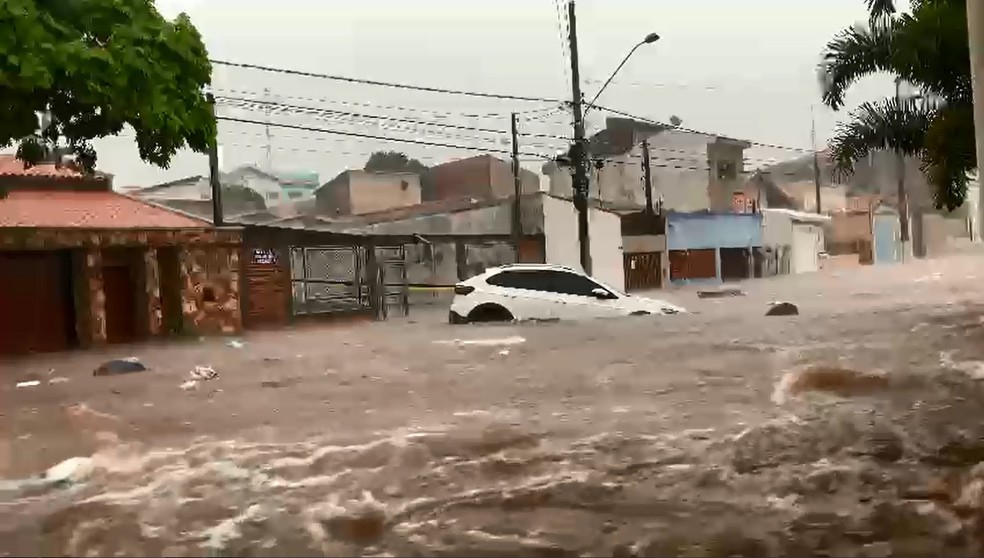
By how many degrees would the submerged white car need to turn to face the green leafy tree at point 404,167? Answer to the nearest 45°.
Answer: approximately 90° to its left

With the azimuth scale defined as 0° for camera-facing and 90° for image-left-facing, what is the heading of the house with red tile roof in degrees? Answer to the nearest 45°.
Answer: approximately 315°

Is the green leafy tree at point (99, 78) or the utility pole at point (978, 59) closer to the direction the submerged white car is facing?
the utility pole

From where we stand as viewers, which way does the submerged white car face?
facing to the right of the viewer

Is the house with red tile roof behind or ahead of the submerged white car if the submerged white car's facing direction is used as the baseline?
behind

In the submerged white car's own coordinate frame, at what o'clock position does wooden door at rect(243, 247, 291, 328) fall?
The wooden door is roughly at 7 o'clock from the submerged white car.

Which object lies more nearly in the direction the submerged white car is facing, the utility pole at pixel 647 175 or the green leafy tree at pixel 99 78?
the utility pole

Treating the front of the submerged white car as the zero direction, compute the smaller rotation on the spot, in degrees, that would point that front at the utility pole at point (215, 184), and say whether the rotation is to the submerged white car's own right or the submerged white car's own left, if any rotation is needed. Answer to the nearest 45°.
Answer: approximately 180°

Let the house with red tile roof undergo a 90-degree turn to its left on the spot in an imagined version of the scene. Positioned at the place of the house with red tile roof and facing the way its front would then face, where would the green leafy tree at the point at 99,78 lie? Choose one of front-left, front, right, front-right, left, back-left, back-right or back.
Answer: back-right

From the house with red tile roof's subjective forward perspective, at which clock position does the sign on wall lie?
The sign on wall is roughly at 10 o'clock from the house with red tile roof.

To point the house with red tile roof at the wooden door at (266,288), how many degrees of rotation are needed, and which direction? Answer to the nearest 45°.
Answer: approximately 45° to its left

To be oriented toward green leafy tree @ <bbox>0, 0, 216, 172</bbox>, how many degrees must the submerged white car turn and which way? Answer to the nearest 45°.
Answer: approximately 135° to its right
